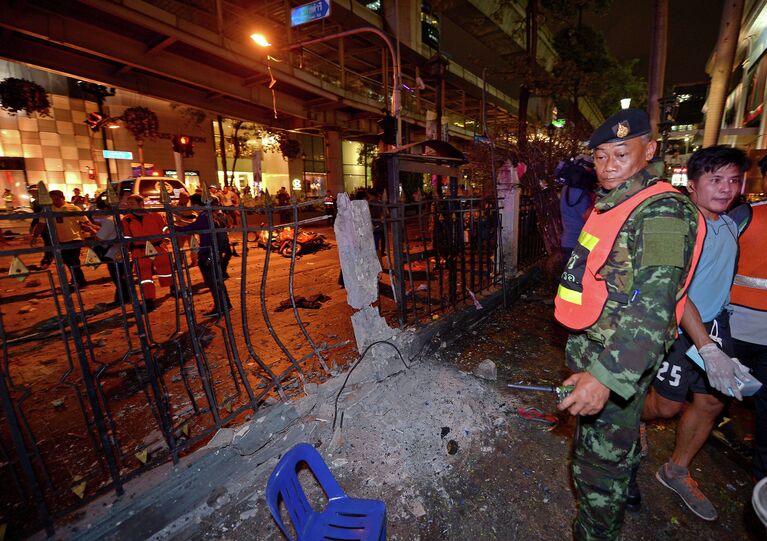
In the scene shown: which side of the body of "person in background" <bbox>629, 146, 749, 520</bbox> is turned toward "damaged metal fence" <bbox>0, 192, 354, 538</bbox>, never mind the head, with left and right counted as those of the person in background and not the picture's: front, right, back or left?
right

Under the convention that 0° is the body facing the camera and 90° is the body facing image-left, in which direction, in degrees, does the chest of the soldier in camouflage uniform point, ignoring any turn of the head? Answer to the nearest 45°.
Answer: approximately 45°

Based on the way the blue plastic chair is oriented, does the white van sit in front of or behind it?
behind

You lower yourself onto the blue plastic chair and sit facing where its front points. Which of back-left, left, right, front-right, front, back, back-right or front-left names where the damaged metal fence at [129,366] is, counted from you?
back

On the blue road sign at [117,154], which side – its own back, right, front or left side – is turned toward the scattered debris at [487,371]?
front

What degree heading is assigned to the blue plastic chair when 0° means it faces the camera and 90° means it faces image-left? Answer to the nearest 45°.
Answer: approximately 315°

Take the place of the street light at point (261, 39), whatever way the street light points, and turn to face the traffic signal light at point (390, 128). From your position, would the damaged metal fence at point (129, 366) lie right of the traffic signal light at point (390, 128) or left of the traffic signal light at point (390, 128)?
right

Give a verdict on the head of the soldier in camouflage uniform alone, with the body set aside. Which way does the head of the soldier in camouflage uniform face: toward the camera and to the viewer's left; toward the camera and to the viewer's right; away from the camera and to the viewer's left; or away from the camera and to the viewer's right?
toward the camera and to the viewer's left

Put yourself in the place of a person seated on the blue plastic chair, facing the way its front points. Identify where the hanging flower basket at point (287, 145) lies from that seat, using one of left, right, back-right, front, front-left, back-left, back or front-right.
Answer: back-left
